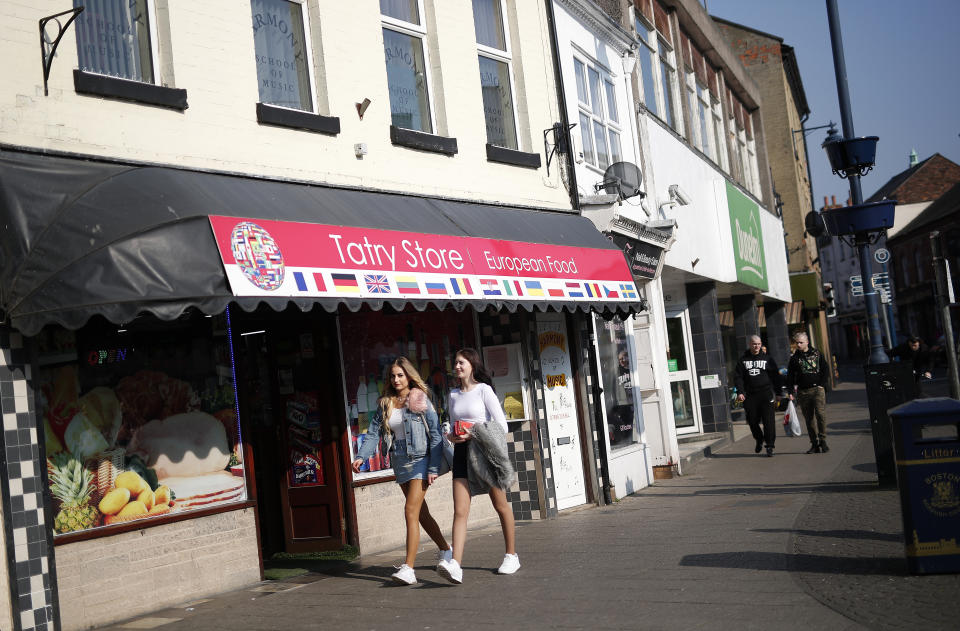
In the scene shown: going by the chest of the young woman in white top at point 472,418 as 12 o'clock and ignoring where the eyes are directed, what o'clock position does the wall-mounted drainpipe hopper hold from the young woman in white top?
The wall-mounted drainpipe hopper is roughly at 5 o'clock from the young woman in white top.

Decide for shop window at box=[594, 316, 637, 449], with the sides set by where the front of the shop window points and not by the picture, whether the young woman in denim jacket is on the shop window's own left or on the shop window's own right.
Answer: on the shop window's own right

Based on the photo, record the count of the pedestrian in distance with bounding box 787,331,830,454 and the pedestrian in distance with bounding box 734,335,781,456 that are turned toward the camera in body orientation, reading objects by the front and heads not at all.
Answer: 2

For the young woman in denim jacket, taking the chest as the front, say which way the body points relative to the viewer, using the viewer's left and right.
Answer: facing the viewer and to the left of the viewer

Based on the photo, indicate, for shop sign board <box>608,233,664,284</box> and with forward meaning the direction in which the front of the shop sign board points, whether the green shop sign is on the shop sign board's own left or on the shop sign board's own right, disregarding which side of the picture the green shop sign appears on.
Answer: on the shop sign board's own left

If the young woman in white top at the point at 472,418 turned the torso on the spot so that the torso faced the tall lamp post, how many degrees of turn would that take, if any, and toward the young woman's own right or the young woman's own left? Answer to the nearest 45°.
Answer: approximately 180°

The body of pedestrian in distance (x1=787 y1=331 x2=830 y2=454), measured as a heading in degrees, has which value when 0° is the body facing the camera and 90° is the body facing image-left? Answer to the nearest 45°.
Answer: approximately 0°

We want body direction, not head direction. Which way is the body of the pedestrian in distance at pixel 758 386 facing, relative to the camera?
toward the camera

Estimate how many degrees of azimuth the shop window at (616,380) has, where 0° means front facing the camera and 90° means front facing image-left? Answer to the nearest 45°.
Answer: approximately 315°

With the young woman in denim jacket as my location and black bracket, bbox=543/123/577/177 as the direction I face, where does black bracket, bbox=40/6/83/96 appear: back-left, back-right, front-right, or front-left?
back-left
